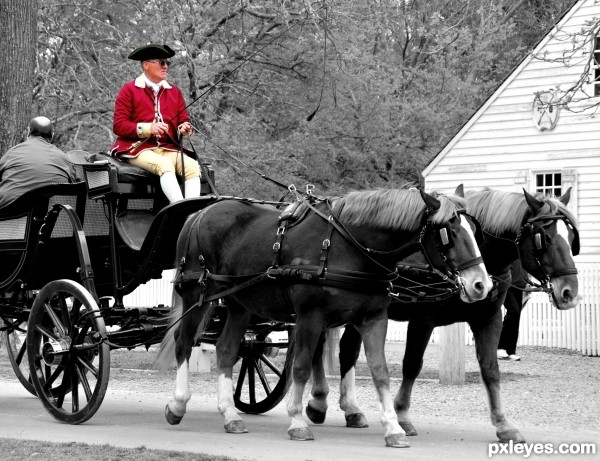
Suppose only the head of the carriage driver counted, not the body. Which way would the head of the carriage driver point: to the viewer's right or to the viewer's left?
to the viewer's right

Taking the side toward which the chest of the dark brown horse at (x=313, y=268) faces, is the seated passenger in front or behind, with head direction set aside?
behind

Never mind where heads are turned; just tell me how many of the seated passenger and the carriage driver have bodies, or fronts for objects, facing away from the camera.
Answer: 1

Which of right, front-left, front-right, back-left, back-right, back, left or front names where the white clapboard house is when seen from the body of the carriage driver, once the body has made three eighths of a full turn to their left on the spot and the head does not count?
front-right

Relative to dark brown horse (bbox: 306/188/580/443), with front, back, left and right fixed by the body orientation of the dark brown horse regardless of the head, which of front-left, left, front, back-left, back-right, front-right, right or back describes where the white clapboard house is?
back-left

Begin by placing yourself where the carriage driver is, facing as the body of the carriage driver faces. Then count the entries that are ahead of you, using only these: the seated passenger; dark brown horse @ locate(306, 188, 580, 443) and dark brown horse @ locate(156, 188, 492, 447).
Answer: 2

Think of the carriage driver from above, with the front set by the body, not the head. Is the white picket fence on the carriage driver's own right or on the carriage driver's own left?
on the carriage driver's own left

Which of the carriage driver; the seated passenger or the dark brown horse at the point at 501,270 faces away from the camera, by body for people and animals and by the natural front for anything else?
the seated passenger

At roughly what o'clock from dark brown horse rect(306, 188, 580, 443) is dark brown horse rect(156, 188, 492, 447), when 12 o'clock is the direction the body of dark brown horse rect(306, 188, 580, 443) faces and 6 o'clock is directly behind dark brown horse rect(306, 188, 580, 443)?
dark brown horse rect(156, 188, 492, 447) is roughly at 4 o'clock from dark brown horse rect(306, 188, 580, 443).

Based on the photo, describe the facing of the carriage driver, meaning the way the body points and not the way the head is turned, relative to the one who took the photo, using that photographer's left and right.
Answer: facing the viewer and to the right of the viewer

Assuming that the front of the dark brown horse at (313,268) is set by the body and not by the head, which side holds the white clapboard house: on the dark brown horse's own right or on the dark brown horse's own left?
on the dark brown horse's own left

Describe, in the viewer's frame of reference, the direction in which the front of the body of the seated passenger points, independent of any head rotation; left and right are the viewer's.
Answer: facing away from the viewer

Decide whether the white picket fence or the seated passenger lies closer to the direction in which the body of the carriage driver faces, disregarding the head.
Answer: the white picket fence

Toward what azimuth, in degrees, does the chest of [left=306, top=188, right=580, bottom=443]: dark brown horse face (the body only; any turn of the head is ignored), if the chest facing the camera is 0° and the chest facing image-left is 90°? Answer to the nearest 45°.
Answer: approximately 315°
